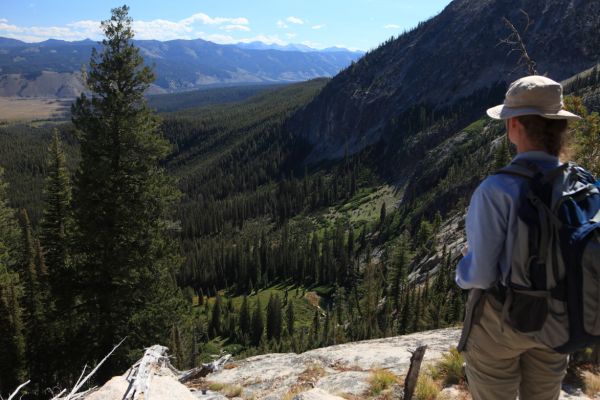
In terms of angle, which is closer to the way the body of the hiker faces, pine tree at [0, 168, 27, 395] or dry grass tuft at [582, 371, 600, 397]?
the pine tree

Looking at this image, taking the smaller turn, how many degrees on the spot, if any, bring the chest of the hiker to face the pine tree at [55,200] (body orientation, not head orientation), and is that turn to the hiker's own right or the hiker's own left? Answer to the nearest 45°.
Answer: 0° — they already face it

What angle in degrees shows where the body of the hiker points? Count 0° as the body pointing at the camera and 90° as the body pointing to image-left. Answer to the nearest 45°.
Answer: approximately 135°

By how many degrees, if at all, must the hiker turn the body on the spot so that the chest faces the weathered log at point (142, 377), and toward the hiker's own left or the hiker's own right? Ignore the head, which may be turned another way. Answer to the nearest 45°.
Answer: approximately 45° to the hiker's own left
